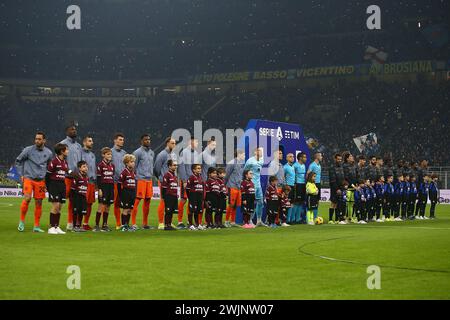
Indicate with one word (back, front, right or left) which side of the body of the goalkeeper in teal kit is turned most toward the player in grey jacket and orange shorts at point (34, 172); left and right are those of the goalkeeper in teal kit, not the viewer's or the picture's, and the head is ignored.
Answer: right
